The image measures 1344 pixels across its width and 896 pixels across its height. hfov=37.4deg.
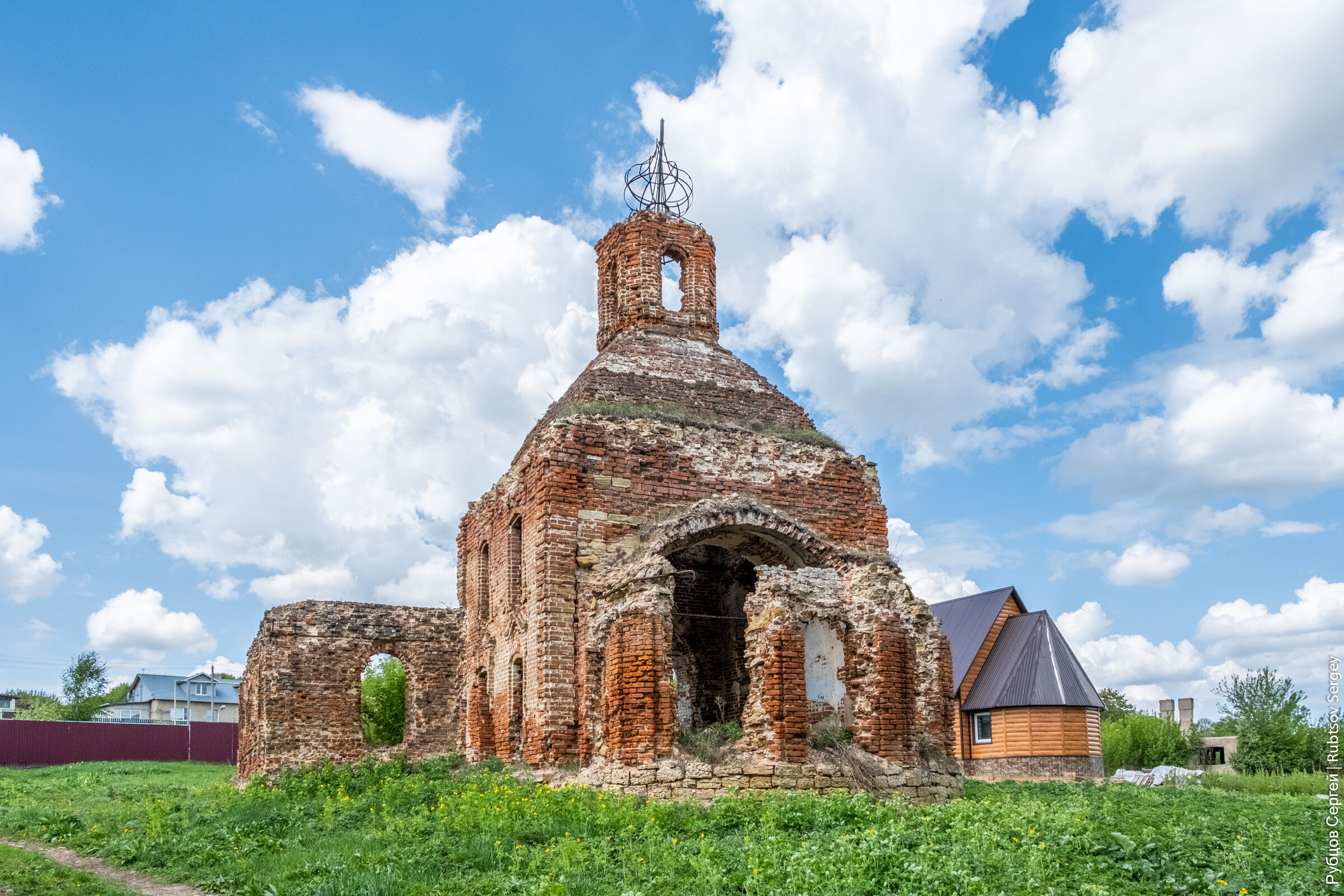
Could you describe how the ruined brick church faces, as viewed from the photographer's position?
facing the viewer

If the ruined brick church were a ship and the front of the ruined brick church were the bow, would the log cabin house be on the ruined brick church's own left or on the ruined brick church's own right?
on the ruined brick church's own left
